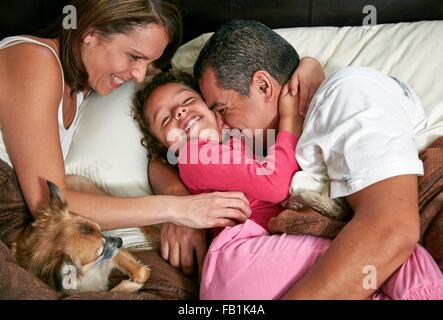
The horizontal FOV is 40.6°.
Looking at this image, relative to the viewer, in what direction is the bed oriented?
toward the camera

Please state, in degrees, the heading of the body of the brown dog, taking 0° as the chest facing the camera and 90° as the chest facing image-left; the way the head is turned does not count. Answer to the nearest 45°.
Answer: approximately 270°

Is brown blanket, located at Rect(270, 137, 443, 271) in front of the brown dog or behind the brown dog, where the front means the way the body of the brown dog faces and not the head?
in front
